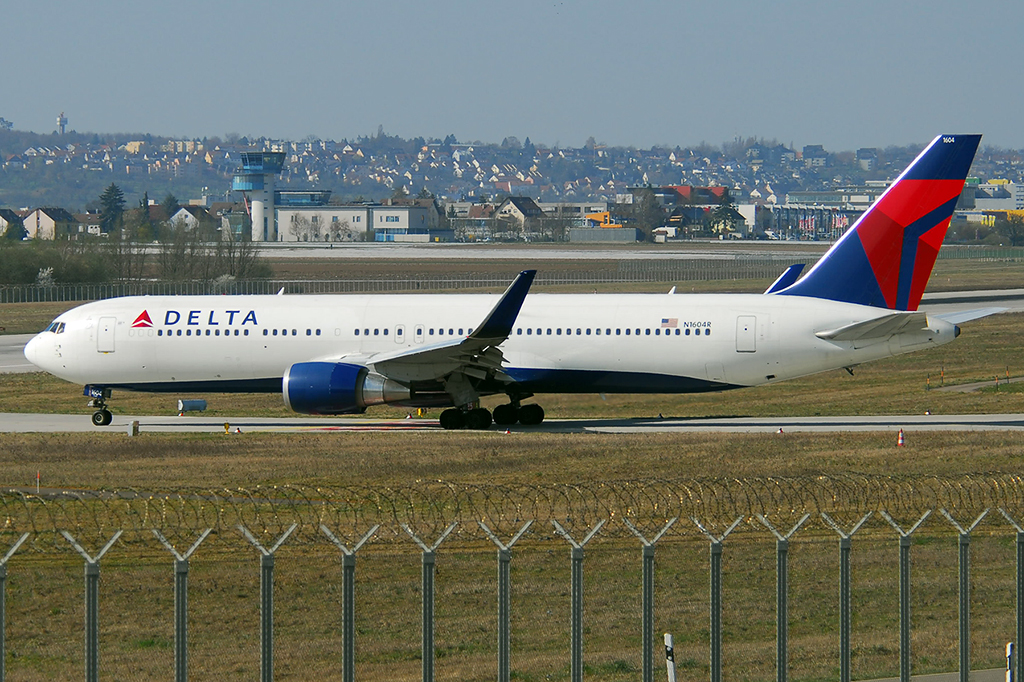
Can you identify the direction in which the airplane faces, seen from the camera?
facing to the left of the viewer
